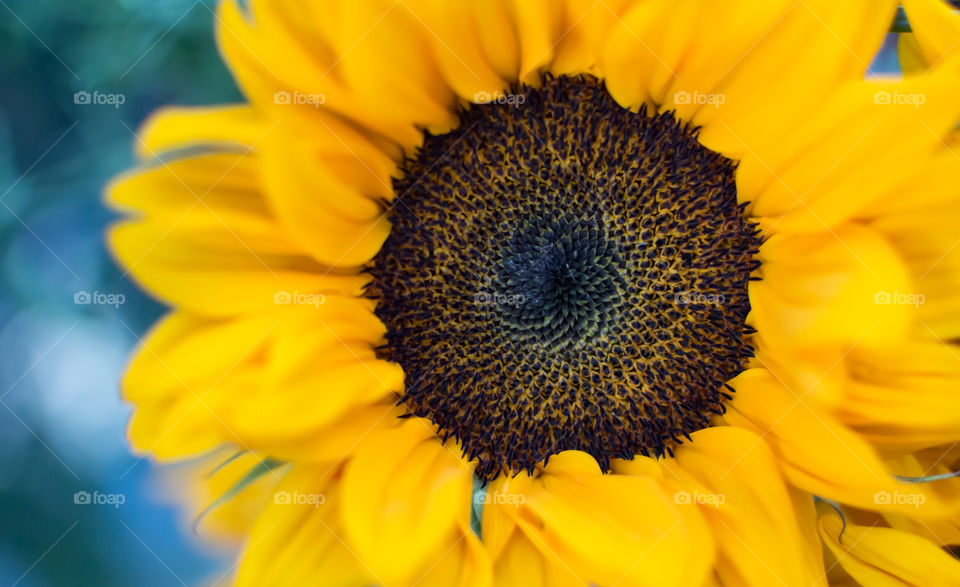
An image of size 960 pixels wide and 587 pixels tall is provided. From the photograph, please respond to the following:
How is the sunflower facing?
toward the camera
